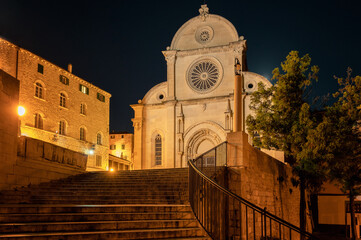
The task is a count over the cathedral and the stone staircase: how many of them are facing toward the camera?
2

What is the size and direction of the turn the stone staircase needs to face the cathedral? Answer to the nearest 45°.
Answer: approximately 180°

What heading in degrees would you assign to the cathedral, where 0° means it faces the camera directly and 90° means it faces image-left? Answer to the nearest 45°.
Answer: approximately 0°

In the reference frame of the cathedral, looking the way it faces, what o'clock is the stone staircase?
The stone staircase is roughly at 12 o'clock from the cathedral.
